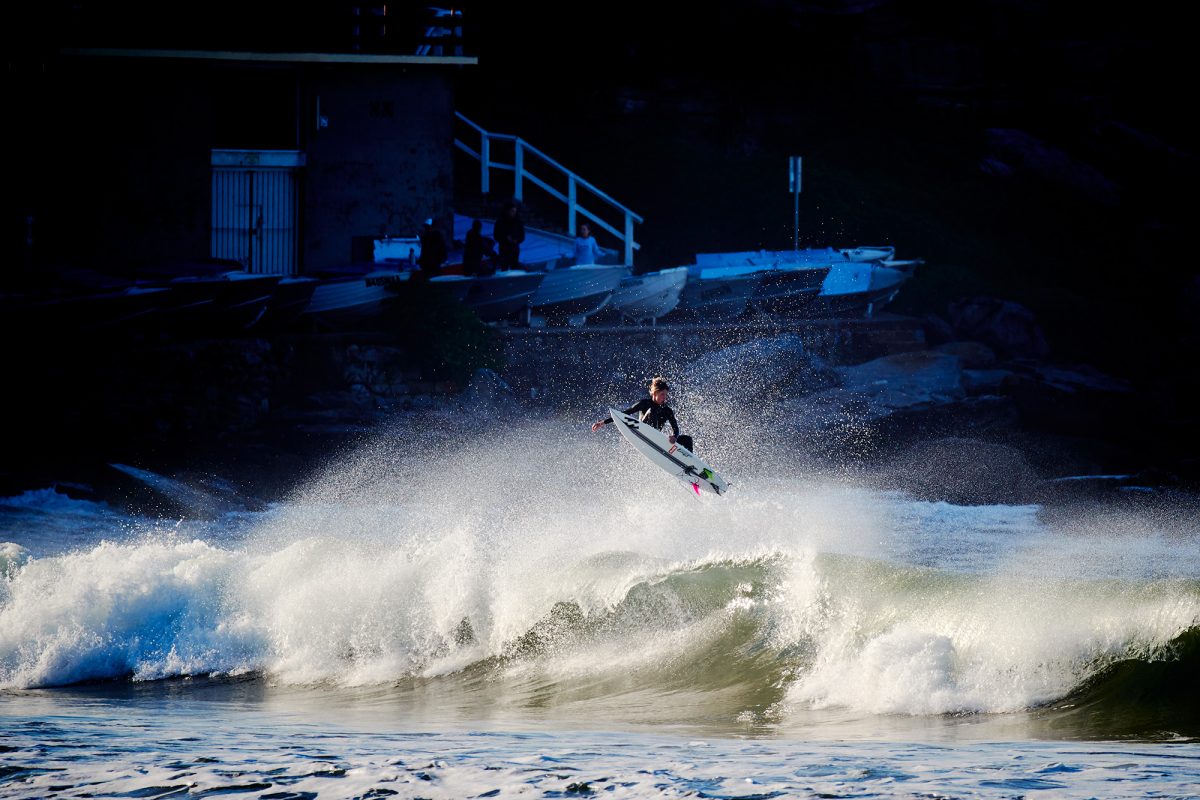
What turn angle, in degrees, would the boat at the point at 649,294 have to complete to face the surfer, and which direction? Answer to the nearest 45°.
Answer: approximately 45° to its right

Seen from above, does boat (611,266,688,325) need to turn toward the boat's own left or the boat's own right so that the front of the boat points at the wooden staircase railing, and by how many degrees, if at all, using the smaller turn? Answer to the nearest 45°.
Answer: approximately 180°

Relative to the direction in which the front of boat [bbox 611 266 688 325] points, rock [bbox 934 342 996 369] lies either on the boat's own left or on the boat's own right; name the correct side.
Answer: on the boat's own left

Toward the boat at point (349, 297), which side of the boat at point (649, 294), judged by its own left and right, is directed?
right

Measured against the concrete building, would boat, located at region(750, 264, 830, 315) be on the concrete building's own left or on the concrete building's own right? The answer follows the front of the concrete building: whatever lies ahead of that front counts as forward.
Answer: on the concrete building's own left

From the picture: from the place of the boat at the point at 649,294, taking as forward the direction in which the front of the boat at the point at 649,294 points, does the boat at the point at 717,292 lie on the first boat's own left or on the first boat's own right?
on the first boat's own left

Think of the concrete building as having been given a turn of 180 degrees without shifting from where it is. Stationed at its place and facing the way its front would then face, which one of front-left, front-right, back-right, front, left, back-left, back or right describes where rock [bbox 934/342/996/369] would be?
right

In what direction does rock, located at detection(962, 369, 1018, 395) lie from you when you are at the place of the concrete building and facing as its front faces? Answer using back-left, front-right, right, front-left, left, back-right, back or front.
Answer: left

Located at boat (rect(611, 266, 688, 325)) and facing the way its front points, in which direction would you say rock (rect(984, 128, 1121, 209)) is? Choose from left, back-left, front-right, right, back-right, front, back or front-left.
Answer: left

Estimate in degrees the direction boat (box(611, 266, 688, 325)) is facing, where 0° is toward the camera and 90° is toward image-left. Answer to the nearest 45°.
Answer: approximately 315°

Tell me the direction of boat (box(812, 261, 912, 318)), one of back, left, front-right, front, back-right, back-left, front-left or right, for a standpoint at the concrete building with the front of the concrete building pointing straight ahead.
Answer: left

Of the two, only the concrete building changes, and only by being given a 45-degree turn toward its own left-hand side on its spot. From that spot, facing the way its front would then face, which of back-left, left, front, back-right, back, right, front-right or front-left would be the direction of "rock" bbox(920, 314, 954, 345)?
front-left

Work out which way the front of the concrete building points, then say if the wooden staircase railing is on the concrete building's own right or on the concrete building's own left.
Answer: on the concrete building's own left

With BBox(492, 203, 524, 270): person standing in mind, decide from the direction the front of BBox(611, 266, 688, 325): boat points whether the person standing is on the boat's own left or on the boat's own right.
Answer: on the boat's own right
